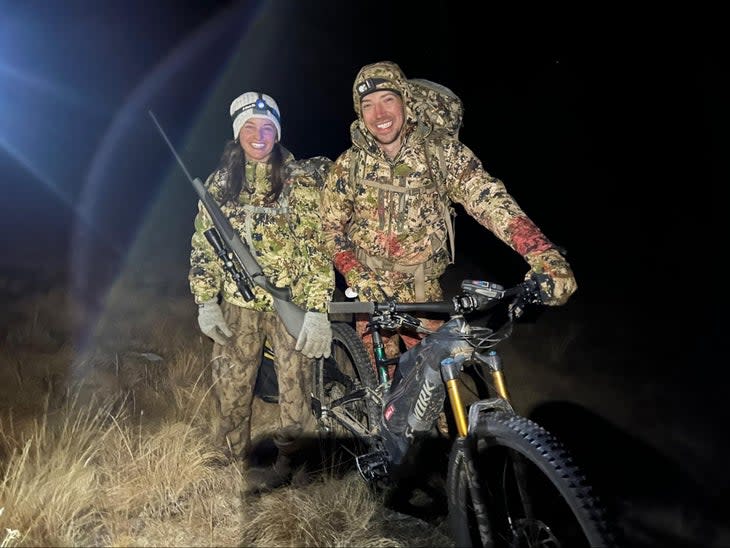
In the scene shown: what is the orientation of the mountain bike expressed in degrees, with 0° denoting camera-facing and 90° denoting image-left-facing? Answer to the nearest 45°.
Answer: approximately 315°

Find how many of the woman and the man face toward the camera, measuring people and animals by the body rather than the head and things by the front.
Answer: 2

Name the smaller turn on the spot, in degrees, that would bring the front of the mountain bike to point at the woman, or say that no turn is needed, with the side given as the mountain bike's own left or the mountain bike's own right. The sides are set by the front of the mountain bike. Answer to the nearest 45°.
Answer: approximately 180°

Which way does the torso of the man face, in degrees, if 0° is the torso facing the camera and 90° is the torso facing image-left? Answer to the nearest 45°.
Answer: approximately 0°
